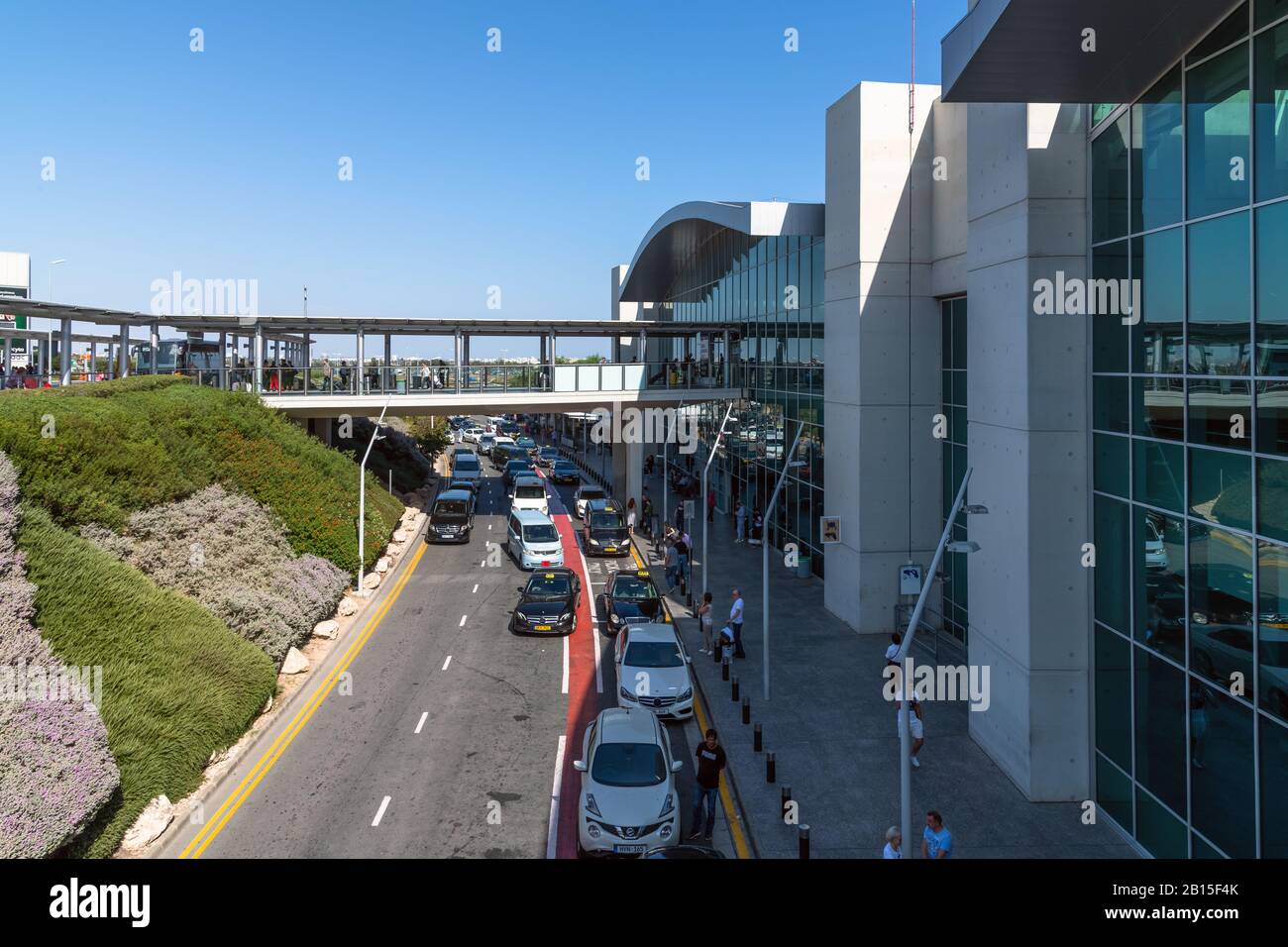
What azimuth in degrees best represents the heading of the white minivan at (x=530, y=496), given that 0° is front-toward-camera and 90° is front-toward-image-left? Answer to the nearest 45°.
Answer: approximately 0°

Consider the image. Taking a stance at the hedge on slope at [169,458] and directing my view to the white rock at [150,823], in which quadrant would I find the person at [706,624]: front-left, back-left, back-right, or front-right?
front-left

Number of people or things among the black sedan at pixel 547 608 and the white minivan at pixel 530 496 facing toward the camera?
2

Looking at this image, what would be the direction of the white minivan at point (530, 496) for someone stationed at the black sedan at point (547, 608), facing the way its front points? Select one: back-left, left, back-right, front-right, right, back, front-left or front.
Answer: back

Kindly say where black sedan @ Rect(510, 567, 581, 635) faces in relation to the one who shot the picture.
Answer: facing the viewer

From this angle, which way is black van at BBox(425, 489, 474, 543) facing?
toward the camera

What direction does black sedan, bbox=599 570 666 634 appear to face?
toward the camera

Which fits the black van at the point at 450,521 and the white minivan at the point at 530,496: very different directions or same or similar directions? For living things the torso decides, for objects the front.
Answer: same or similar directions

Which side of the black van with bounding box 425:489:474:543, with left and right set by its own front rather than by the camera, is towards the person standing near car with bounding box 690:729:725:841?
front

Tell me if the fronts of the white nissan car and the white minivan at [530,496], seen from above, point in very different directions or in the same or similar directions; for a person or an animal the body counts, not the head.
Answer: same or similar directions
